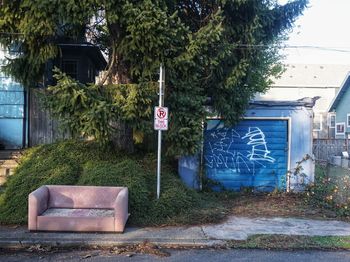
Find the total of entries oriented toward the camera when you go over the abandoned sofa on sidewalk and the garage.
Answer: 2

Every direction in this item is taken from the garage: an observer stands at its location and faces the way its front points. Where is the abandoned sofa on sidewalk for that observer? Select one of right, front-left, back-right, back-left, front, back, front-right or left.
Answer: front-right

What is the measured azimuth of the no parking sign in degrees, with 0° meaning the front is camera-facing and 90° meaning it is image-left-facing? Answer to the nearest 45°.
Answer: approximately 0°

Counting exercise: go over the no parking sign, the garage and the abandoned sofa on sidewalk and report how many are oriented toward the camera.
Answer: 3

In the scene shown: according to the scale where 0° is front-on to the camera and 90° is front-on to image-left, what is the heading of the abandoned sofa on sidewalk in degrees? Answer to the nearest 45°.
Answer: approximately 0°

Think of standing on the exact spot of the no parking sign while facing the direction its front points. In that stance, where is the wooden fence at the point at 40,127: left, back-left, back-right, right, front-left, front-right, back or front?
back-right

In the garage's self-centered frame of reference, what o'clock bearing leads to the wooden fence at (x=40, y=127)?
The wooden fence is roughly at 3 o'clock from the garage.

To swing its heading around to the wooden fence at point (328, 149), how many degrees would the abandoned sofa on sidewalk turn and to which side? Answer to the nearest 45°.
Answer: approximately 135° to its left

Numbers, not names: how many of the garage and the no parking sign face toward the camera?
2
